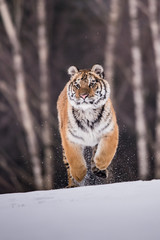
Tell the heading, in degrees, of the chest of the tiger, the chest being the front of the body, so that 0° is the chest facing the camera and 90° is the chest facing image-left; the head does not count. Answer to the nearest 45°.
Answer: approximately 0°

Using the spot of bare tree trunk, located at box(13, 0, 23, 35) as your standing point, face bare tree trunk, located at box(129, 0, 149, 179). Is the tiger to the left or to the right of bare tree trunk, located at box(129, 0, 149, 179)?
right

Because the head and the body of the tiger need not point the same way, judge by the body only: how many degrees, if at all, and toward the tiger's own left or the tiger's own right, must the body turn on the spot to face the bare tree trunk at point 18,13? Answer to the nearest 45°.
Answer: approximately 180°

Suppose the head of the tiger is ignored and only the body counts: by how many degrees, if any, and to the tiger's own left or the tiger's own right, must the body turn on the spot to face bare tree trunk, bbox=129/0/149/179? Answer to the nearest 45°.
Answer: approximately 180°
